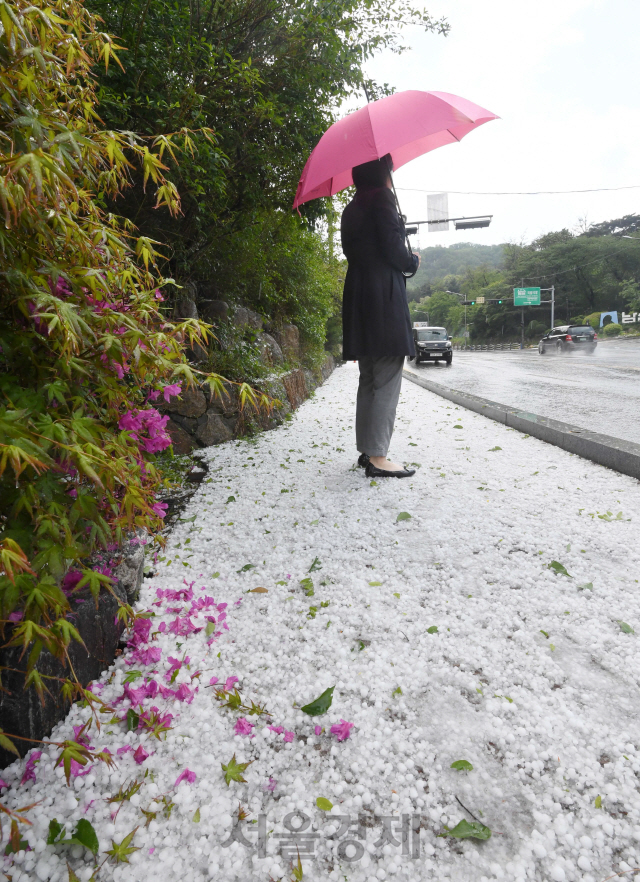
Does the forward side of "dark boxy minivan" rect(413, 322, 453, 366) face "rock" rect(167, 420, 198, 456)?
yes

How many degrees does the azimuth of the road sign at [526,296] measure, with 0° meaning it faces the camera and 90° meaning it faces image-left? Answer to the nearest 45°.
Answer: approximately 0°

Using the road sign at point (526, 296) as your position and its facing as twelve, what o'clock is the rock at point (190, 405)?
The rock is roughly at 12 o'clock from the road sign.

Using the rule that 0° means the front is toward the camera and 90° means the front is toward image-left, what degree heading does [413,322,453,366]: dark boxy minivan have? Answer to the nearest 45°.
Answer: approximately 0°

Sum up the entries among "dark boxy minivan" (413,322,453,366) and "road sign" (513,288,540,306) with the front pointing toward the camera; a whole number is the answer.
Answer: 2

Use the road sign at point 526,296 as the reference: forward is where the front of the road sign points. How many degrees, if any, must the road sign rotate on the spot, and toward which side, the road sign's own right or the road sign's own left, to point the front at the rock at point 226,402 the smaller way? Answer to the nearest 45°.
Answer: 0° — it already faces it

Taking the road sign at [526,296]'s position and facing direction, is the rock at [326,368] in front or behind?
in front

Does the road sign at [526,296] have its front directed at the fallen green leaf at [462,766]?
yes

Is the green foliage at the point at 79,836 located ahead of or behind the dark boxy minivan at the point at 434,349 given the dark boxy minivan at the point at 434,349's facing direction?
ahead

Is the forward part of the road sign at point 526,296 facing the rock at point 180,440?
yes
